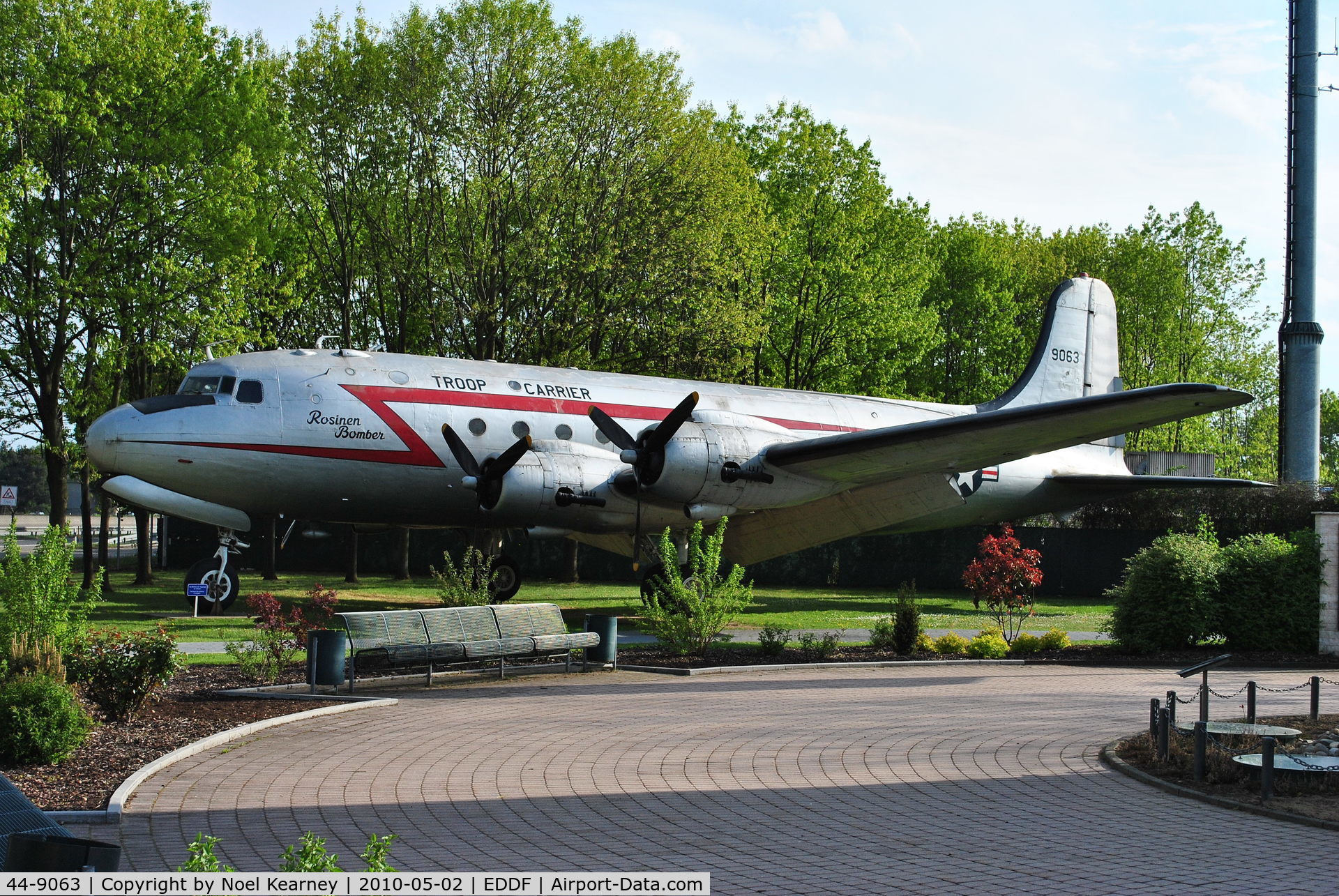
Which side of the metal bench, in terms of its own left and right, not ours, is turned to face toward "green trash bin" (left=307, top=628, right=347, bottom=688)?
right

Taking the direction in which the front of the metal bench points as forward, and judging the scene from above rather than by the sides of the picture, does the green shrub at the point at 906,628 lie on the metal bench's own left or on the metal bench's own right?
on the metal bench's own left

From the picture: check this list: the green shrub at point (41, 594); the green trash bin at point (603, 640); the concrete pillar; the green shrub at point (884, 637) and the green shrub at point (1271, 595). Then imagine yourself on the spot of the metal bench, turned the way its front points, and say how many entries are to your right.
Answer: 1

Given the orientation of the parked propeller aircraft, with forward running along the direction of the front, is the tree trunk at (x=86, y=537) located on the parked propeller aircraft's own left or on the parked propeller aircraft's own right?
on the parked propeller aircraft's own right

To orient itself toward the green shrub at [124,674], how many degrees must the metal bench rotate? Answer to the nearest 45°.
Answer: approximately 90° to its right

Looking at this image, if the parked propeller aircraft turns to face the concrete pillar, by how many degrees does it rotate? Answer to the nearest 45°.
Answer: approximately 135° to its left

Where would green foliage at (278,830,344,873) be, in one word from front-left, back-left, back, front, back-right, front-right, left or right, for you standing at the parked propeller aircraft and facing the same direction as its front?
front-left

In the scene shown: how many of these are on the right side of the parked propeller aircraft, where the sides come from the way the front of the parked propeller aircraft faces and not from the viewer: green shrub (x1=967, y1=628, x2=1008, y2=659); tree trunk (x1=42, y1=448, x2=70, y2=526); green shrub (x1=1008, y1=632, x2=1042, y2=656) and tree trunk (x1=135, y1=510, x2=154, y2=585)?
2

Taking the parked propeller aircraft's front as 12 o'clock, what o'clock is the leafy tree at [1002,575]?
The leafy tree is roughly at 8 o'clock from the parked propeller aircraft.

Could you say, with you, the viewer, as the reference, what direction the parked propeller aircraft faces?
facing the viewer and to the left of the viewer

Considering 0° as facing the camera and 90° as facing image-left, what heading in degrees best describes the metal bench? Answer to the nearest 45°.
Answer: approximately 315°

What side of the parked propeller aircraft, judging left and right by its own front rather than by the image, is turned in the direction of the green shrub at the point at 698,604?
left

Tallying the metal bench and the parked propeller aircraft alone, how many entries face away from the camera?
0

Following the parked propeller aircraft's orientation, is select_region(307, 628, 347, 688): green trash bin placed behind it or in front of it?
in front

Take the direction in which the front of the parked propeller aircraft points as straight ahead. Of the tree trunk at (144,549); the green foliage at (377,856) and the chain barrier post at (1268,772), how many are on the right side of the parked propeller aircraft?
1

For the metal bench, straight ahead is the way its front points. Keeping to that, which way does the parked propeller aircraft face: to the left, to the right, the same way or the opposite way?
to the right
